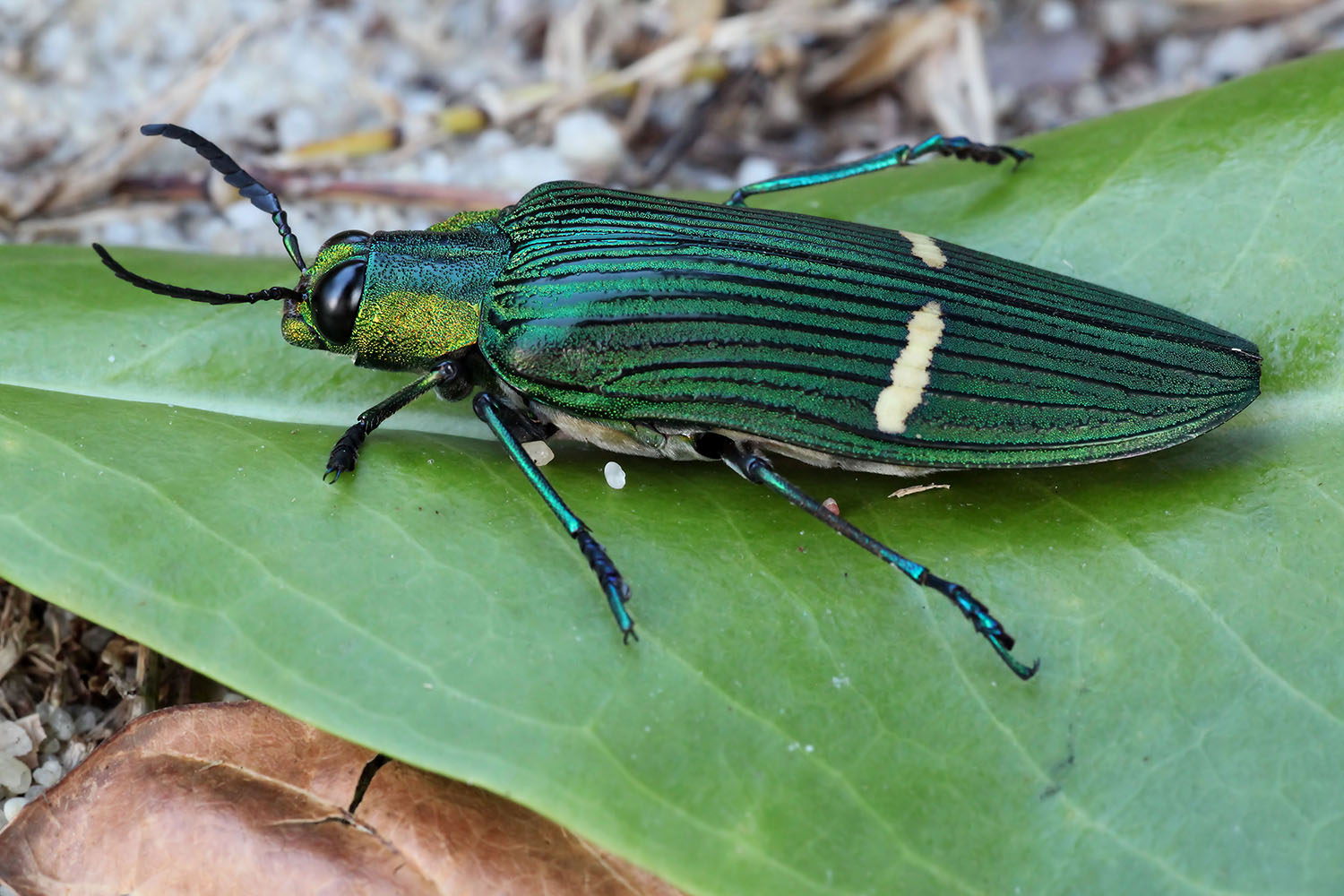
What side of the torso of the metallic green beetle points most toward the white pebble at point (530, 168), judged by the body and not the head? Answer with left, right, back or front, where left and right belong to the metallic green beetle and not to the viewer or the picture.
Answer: right

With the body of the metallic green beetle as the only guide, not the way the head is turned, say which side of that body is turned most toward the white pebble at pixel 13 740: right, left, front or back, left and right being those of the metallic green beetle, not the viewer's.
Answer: front

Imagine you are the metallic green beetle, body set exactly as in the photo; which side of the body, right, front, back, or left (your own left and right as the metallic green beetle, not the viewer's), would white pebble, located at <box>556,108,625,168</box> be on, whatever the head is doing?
right

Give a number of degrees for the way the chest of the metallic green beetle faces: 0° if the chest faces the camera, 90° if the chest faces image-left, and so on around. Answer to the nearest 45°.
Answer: approximately 90°

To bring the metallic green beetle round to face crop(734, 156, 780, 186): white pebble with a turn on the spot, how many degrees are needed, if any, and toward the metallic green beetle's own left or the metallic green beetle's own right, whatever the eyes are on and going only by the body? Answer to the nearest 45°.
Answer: approximately 90° to the metallic green beetle's own right

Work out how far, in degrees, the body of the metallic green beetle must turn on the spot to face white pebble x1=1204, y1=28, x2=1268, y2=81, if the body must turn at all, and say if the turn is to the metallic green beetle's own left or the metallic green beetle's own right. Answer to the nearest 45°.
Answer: approximately 135° to the metallic green beetle's own right
